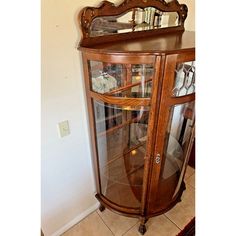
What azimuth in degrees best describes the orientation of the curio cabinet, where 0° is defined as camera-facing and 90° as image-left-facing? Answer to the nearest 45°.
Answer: approximately 315°
